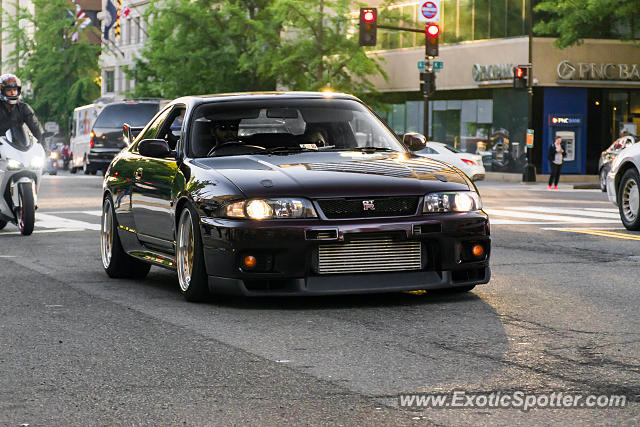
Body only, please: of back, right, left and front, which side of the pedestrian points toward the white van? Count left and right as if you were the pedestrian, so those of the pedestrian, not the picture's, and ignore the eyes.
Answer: right

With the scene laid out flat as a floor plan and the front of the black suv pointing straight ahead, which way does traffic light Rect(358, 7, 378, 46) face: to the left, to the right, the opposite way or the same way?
the opposite way

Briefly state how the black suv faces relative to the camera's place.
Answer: facing away from the viewer

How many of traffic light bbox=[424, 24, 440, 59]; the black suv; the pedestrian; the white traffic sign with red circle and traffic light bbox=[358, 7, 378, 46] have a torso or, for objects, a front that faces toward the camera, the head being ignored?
4

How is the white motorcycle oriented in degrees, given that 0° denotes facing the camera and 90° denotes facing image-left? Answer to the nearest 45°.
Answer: approximately 315°

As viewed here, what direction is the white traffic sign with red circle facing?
toward the camera

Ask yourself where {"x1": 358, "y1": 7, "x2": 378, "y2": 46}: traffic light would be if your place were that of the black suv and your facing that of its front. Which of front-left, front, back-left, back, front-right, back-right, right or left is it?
right

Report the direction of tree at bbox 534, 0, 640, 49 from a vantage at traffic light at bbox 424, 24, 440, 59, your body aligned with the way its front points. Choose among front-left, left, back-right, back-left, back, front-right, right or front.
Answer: back-left

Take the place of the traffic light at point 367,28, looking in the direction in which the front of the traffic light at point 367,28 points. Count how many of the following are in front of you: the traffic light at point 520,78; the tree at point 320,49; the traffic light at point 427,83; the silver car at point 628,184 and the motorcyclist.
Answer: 2

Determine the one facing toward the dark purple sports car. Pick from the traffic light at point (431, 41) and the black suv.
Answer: the traffic light

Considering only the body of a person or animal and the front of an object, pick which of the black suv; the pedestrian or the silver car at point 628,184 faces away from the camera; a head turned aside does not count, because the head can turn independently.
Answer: the black suv

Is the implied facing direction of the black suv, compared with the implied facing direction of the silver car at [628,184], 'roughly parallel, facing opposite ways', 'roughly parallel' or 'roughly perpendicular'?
roughly perpendicular

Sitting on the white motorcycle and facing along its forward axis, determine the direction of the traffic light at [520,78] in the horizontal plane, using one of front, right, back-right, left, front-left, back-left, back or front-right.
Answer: left
